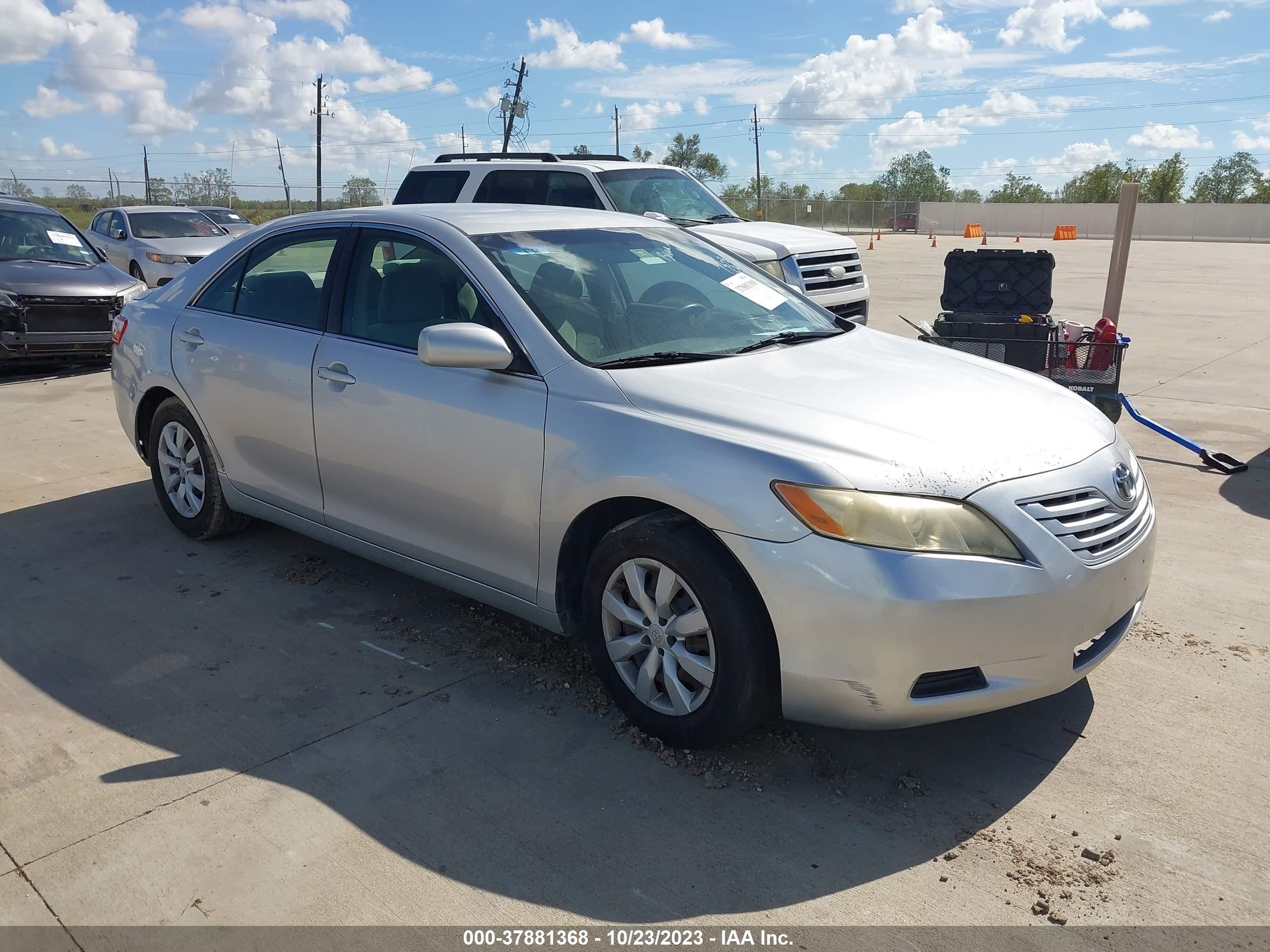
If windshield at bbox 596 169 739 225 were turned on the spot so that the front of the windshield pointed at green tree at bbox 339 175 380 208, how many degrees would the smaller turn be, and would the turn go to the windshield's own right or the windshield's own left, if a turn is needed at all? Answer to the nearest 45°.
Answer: approximately 135° to the windshield's own left

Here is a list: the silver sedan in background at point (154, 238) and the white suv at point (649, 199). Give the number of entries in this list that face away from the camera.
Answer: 0

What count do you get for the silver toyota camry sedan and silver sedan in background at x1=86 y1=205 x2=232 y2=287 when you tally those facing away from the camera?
0

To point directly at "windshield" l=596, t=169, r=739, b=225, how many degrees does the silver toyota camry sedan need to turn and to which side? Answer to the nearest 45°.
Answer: approximately 135° to its left

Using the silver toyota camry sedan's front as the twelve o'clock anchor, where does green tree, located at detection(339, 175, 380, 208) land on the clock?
The green tree is roughly at 7 o'clock from the silver toyota camry sedan.

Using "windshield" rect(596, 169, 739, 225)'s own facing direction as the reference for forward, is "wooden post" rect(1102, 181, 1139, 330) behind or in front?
in front

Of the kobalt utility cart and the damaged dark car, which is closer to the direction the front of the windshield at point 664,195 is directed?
the kobalt utility cart

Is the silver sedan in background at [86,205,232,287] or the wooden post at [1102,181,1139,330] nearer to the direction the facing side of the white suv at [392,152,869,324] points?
the wooden post

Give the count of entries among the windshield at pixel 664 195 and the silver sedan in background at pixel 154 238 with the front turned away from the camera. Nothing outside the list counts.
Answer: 0

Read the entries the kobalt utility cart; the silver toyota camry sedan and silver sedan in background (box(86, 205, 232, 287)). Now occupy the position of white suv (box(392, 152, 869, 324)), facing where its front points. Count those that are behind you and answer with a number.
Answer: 1

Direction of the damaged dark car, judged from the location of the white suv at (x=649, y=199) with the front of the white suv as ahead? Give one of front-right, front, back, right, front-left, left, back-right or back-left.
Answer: back-right

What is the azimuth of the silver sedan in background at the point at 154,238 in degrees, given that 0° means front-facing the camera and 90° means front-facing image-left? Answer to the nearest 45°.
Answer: approximately 315°

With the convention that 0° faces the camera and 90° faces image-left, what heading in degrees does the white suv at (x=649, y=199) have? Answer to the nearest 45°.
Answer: approximately 315°

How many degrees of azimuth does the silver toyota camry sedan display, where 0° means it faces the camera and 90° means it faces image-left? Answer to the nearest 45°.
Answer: approximately 315°

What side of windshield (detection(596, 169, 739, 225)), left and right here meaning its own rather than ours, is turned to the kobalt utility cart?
front
